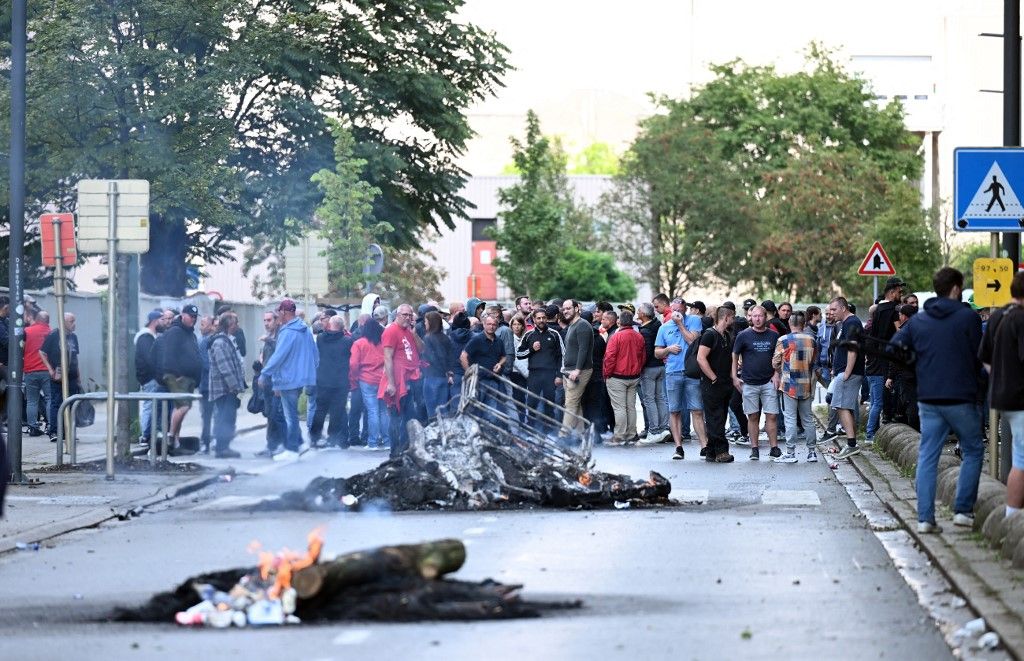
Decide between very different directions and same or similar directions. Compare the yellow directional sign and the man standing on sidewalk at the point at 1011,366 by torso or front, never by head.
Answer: very different directions
